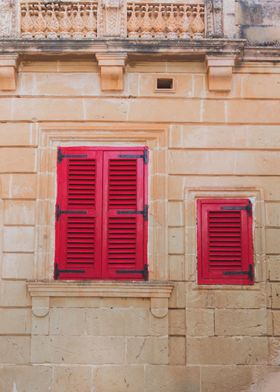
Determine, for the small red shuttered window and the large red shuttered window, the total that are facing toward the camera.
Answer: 2

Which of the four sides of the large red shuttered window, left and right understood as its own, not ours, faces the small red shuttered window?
left

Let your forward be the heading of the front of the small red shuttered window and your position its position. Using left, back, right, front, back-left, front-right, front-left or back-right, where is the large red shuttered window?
right

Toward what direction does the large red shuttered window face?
toward the camera

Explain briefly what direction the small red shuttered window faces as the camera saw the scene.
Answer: facing the viewer
